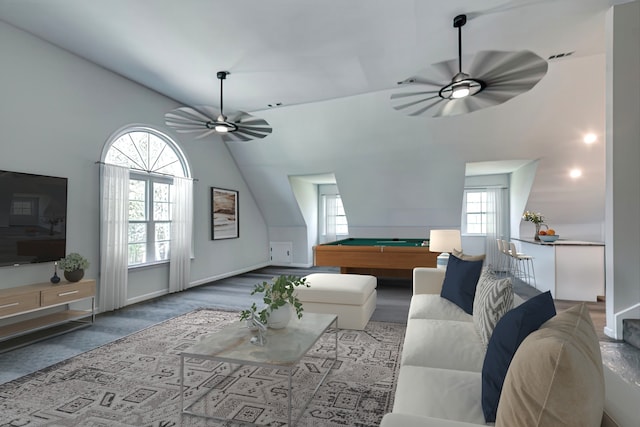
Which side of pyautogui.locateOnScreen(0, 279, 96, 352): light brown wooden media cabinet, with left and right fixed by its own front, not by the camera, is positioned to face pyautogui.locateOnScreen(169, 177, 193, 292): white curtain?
left

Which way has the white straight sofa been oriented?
to the viewer's left

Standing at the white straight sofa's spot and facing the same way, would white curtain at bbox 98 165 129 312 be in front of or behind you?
in front

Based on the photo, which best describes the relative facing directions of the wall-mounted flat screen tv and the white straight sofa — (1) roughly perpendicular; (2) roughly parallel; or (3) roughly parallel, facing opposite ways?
roughly parallel, facing opposite ways

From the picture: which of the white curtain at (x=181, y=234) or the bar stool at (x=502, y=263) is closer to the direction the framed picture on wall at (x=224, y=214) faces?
the bar stool

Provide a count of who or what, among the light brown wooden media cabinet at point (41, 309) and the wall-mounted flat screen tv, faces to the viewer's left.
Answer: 0

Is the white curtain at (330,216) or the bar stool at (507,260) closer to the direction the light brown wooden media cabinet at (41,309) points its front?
the bar stool

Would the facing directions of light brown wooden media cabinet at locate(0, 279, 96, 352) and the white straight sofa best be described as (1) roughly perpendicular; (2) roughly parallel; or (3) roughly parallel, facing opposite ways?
roughly parallel, facing opposite ways

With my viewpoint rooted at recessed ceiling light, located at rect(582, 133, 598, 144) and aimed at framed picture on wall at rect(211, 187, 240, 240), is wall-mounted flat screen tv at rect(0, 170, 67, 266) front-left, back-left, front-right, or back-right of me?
front-left

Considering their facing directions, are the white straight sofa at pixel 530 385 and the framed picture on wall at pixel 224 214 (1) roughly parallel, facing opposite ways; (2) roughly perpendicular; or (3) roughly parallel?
roughly parallel, facing opposite ways

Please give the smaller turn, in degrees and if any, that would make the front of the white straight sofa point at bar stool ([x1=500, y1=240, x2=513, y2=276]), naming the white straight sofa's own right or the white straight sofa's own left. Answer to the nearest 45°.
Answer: approximately 90° to the white straight sofa's own right

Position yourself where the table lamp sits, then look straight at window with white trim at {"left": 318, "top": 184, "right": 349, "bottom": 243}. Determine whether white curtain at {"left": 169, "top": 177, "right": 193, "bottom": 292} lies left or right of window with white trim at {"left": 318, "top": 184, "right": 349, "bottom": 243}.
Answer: left

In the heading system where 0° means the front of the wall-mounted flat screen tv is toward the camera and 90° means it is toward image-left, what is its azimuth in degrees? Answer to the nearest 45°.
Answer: approximately 315°

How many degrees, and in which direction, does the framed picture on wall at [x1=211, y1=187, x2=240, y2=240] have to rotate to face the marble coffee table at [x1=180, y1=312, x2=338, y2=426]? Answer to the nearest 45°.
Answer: approximately 45° to its right

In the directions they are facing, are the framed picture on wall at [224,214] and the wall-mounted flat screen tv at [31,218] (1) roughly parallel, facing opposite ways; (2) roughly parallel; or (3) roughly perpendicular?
roughly parallel

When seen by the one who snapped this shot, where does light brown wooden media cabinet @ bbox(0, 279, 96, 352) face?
facing the viewer and to the right of the viewer

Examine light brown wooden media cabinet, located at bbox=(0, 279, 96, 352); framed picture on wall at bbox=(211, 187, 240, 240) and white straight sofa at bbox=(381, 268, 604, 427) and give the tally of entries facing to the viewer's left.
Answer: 1
